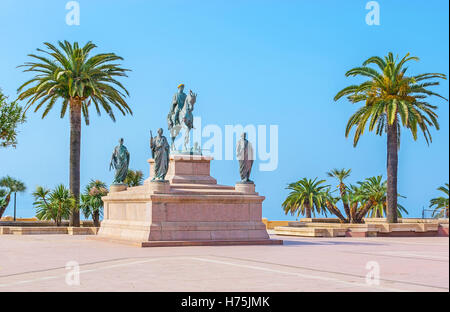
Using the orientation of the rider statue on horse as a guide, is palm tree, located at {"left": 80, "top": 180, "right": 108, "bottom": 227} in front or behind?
behind

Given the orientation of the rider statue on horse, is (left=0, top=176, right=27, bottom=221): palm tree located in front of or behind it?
behind

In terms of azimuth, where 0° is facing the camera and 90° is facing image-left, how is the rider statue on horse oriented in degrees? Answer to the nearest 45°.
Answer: approximately 315°

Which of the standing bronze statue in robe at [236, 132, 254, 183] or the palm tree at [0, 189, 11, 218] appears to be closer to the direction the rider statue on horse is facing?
the standing bronze statue in robe

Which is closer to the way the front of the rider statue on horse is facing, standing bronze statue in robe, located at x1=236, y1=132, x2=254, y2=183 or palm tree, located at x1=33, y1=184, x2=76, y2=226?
the standing bronze statue in robe

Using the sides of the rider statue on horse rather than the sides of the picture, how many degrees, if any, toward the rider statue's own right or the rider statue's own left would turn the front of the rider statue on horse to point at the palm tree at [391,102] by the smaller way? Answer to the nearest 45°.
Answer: approximately 90° to the rider statue's own left

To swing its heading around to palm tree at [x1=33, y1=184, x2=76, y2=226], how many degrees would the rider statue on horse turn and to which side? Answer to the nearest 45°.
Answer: approximately 180°

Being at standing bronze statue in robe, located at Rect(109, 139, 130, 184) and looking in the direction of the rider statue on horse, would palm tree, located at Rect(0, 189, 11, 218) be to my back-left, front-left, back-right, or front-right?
back-left
